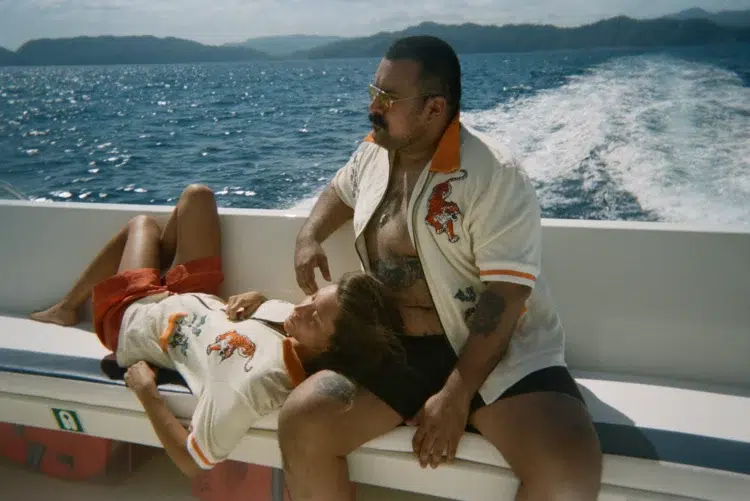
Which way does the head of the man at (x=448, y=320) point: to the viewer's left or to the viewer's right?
to the viewer's left
